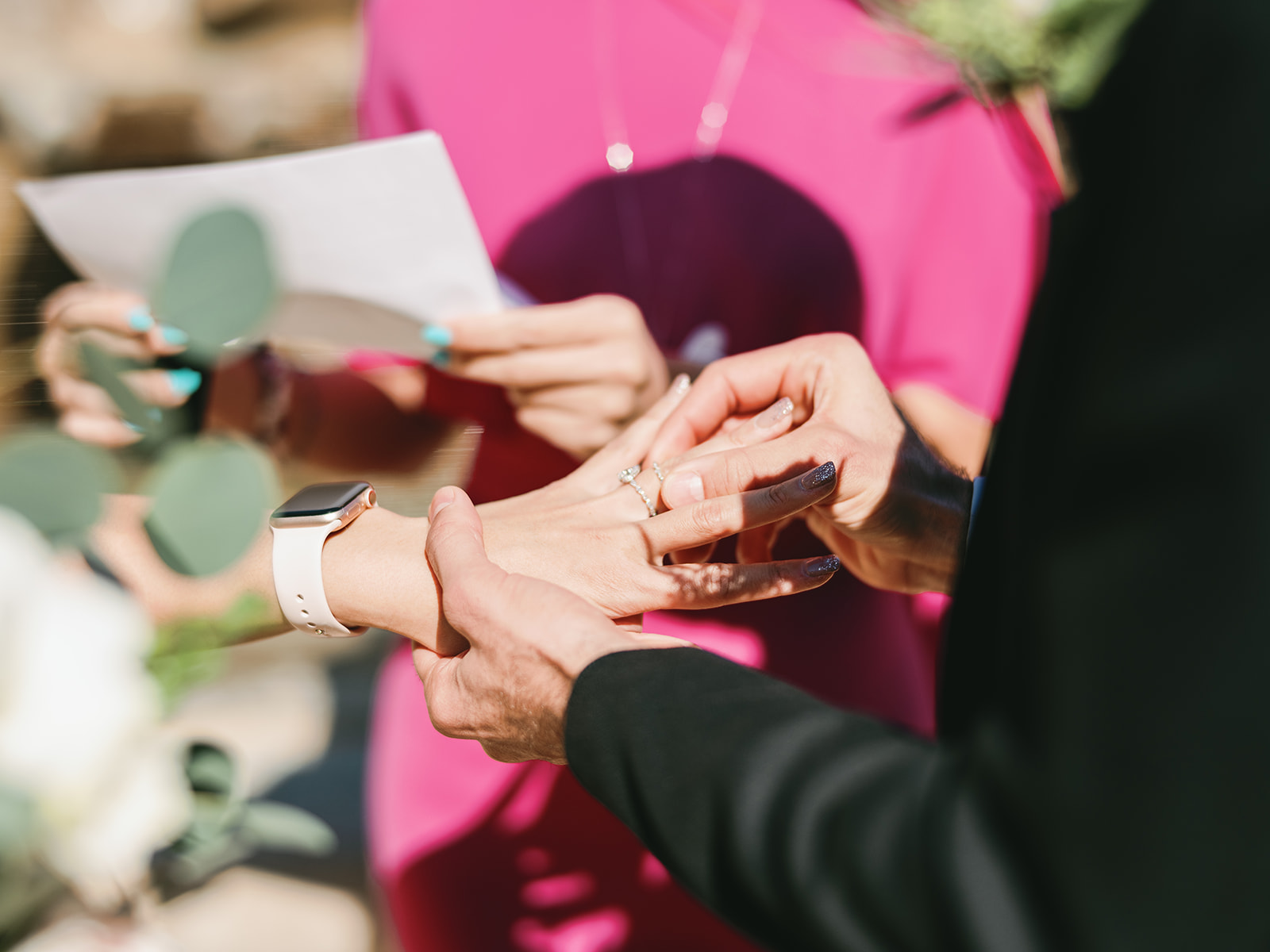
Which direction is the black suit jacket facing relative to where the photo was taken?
to the viewer's left
